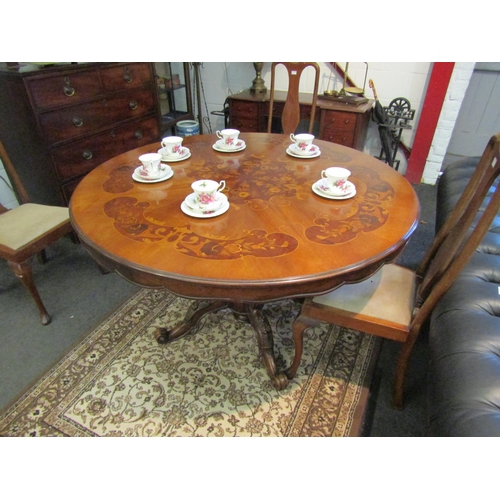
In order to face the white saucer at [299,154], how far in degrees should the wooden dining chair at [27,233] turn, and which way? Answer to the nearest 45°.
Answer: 0° — it already faces it

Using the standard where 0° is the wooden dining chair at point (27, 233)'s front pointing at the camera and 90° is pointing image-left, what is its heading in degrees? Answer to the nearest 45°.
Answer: approximately 315°

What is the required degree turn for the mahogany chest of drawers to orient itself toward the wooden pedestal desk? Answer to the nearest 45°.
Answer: approximately 45° to its left

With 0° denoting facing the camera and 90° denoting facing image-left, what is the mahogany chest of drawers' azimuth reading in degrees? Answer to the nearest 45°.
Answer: approximately 315°

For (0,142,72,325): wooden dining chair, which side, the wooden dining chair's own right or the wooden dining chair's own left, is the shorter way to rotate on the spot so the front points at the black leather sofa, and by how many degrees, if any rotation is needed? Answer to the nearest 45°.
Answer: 0° — it already faces it

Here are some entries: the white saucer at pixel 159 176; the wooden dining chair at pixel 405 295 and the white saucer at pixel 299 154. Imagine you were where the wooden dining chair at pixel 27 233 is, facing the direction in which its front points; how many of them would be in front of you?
3

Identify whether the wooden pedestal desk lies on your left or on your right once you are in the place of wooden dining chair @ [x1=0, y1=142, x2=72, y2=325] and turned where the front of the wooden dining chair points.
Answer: on your left
